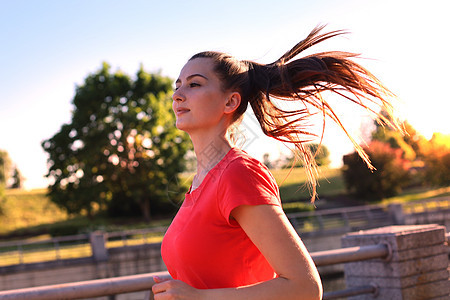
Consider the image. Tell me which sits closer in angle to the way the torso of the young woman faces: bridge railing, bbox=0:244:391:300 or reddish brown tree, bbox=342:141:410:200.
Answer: the bridge railing

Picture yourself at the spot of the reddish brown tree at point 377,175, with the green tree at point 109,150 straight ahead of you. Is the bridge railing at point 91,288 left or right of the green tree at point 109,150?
left

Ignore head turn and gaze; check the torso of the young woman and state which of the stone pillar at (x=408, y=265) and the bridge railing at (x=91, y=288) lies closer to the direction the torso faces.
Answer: the bridge railing

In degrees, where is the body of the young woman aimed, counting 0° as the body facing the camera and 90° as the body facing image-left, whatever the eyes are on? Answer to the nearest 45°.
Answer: approximately 90°

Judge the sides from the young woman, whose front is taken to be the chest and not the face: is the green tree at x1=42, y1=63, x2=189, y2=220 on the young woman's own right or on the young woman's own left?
on the young woman's own right

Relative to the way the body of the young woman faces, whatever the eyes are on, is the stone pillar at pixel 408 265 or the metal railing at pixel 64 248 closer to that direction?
the metal railing
